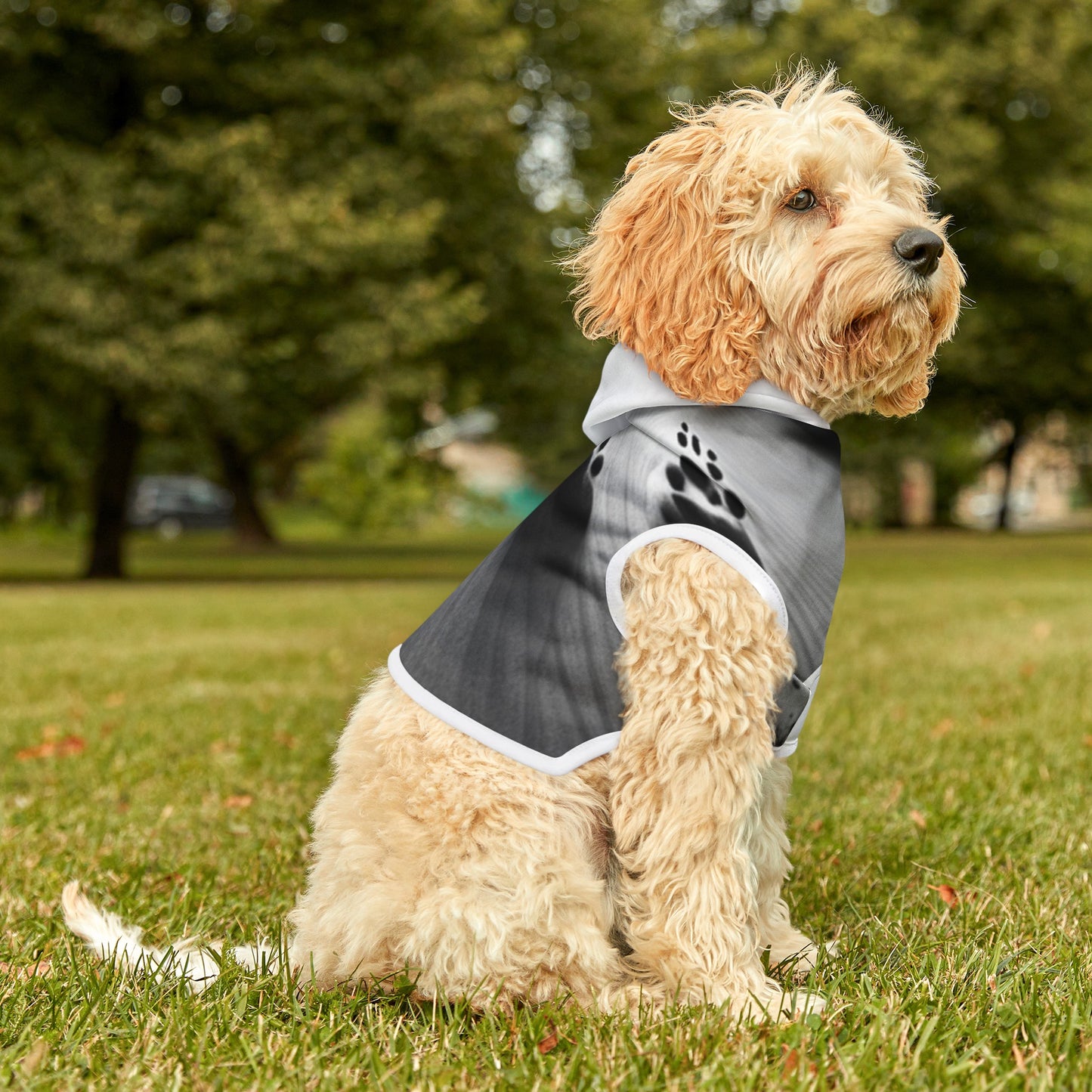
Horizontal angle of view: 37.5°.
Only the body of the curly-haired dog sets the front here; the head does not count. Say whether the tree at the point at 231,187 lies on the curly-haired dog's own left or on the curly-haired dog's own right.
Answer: on the curly-haired dog's own left

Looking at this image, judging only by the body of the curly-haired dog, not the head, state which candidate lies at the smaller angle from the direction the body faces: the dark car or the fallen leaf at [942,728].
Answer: the fallen leaf

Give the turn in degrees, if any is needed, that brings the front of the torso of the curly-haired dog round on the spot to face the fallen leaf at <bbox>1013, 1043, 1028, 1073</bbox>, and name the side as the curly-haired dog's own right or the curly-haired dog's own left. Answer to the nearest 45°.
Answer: approximately 45° to the curly-haired dog's own right

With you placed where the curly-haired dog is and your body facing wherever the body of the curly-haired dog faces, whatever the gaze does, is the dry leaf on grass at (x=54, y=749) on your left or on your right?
on your left

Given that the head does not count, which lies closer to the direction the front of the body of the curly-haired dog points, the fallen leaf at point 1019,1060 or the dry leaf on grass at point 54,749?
the fallen leaf

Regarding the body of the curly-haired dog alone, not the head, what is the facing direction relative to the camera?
to the viewer's right
